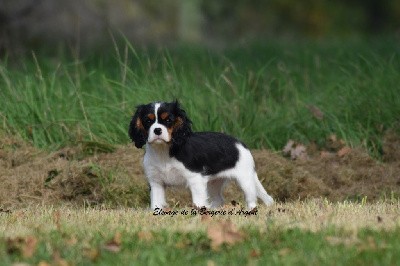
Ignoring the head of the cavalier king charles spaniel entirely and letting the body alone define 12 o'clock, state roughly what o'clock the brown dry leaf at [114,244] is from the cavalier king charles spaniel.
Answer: The brown dry leaf is roughly at 11 o'clock from the cavalier king charles spaniel.

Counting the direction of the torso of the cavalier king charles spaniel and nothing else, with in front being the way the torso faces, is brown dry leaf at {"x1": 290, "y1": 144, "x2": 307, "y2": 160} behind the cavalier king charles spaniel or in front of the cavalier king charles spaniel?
behind

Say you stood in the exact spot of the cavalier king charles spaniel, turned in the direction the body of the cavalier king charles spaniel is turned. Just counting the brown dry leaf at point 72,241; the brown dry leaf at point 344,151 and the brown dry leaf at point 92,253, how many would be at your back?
1

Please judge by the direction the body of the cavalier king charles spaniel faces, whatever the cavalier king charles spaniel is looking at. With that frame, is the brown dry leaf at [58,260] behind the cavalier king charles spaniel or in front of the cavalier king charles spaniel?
in front

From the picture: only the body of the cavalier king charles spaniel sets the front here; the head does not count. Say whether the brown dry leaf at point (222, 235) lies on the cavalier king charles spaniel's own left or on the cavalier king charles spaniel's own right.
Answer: on the cavalier king charles spaniel's own left

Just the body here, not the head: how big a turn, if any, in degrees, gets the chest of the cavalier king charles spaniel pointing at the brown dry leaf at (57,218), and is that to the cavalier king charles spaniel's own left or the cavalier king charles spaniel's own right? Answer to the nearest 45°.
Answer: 0° — it already faces it

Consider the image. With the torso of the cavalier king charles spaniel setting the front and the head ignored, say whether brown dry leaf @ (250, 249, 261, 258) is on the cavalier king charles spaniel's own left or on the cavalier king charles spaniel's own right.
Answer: on the cavalier king charles spaniel's own left

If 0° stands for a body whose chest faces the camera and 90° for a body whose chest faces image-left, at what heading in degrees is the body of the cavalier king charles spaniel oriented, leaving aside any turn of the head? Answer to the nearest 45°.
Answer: approximately 45°
